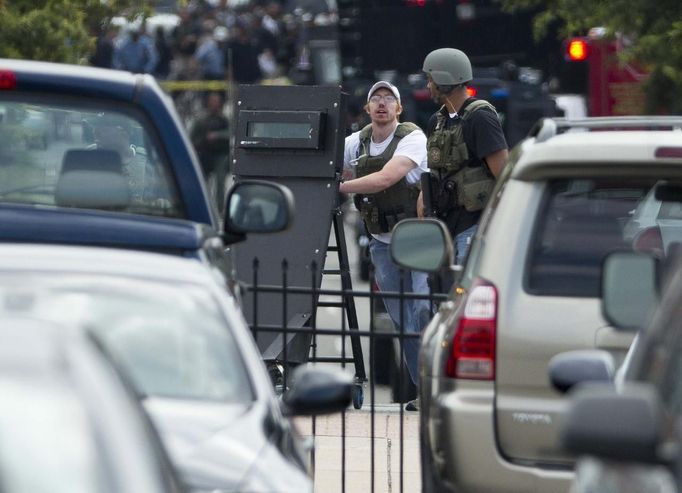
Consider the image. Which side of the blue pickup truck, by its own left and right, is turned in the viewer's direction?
back

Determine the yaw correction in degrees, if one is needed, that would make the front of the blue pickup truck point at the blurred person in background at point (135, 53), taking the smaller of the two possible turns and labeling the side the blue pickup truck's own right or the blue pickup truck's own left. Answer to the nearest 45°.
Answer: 0° — it already faces them

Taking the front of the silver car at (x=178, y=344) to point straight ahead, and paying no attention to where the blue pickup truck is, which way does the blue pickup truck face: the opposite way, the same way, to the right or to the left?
the opposite way

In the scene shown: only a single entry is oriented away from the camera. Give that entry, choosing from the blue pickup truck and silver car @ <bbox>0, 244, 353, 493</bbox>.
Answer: the blue pickup truck

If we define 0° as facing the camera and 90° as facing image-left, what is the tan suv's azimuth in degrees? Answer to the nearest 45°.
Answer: approximately 180°

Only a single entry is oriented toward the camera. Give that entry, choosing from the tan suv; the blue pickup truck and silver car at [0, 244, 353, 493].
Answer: the silver car

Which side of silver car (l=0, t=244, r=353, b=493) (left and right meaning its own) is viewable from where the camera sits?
front

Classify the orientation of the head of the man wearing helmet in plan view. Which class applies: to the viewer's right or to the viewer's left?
to the viewer's left

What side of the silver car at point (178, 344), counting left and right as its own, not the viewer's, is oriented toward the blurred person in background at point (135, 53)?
back

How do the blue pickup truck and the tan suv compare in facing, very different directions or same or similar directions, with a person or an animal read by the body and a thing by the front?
same or similar directions

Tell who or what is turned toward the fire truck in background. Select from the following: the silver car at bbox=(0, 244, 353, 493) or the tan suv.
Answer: the tan suv

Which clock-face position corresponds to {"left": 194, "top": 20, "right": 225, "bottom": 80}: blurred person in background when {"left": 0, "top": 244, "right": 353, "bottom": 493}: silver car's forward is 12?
The blurred person in background is roughly at 6 o'clock from the silver car.

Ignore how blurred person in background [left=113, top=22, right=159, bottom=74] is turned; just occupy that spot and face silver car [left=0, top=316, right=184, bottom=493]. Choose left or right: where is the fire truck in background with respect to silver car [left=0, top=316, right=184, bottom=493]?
left
